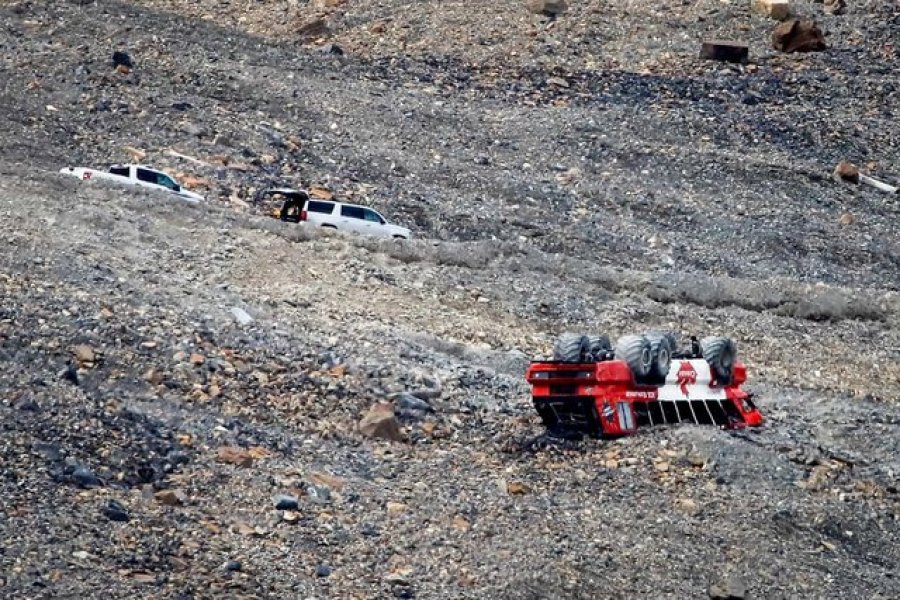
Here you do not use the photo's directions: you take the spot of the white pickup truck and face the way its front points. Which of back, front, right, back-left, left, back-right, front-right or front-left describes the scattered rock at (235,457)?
right

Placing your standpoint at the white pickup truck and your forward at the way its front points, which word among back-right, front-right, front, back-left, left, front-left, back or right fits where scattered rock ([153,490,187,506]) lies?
right

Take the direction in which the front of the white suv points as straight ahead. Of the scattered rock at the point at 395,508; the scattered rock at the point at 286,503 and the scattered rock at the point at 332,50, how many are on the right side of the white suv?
2

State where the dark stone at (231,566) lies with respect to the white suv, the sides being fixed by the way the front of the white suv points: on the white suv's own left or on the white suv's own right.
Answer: on the white suv's own right

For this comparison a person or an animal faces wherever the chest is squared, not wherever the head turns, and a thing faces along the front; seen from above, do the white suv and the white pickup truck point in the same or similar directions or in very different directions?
same or similar directions

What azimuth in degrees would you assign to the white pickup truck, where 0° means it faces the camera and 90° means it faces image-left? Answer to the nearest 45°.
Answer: approximately 270°

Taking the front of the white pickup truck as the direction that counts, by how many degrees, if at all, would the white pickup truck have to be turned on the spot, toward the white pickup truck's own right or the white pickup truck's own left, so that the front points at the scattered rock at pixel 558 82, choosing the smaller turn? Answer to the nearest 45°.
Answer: approximately 45° to the white pickup truck's own left

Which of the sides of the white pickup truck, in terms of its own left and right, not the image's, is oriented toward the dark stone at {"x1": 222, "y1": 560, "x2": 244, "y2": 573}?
right

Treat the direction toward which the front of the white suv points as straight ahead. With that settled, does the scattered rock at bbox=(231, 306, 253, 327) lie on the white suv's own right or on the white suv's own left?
on the white suv's own right

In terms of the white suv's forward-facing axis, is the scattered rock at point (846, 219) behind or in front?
in front

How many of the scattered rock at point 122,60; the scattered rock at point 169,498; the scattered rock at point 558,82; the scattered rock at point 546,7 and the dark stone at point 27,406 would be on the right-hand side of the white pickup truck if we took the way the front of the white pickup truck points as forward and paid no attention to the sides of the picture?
2

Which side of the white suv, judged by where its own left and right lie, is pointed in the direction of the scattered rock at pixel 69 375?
right

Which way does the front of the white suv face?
to the viewer's right

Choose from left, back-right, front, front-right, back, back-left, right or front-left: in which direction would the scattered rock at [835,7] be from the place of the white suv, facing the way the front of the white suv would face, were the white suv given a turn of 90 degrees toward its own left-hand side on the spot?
front-right

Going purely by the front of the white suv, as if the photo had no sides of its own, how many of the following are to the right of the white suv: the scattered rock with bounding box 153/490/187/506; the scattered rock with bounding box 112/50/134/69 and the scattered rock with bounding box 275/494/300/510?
2

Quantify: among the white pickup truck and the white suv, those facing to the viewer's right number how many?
2

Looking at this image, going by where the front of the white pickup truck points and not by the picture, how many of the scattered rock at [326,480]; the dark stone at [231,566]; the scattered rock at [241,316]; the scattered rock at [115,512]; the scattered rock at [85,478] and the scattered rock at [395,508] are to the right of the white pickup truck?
6
